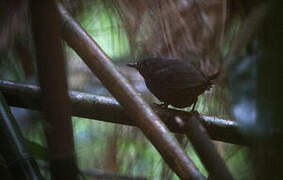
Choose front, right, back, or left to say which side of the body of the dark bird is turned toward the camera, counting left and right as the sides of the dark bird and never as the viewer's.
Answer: left

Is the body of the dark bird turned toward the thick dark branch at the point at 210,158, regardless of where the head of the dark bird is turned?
no
